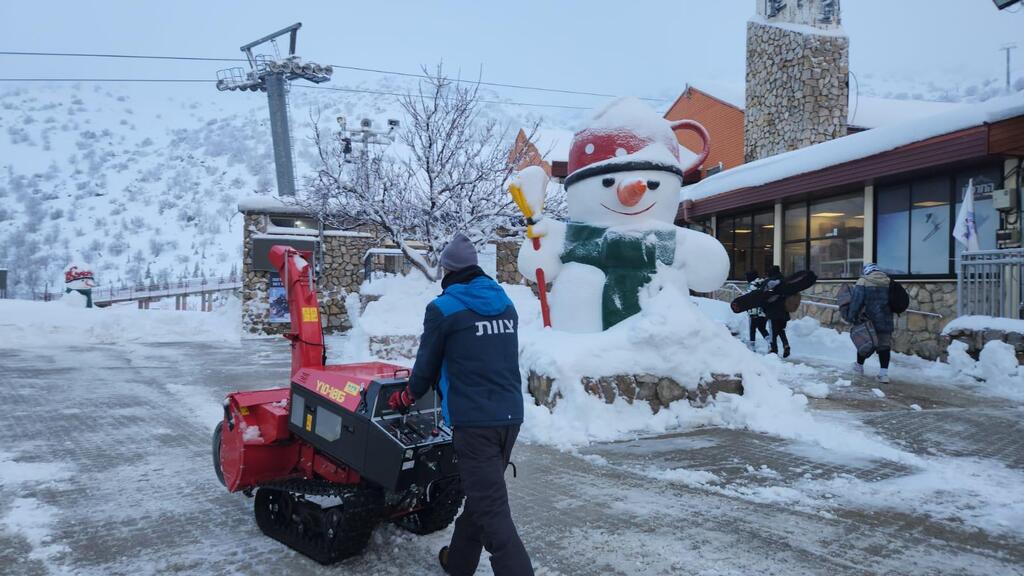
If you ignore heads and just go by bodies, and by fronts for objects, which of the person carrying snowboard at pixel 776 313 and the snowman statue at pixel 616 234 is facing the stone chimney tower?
the person carrying snowboard

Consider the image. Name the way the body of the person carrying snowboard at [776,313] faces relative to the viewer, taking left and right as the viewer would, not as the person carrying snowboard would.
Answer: facing away from the viewer

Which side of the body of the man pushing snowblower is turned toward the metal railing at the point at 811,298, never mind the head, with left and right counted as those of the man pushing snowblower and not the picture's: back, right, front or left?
right

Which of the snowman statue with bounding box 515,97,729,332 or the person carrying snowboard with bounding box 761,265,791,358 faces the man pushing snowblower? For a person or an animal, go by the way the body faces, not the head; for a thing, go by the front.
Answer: the snowman statue

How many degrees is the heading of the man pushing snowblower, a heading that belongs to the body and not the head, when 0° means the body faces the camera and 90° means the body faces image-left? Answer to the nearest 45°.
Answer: approximately 135°

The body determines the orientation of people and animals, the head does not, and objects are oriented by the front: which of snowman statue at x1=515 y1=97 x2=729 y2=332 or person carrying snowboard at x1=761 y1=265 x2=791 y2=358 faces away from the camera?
the person carrying snowboard

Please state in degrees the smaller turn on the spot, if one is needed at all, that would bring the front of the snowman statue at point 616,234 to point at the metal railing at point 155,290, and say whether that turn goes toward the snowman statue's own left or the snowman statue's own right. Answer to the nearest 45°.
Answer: approximately 135° to the snowman statue's own right

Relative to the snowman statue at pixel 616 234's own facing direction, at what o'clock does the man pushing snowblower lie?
The man pushing snowblower is roughly at 12 o'clock from the snowman statue.

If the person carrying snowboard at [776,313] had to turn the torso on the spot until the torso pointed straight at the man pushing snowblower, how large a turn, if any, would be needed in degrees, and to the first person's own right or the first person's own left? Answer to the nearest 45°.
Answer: approximately 180°

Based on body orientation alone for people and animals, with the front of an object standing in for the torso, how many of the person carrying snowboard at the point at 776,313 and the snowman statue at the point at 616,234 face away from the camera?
1

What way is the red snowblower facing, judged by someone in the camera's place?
facing away from the viewer and to the left of the viewer

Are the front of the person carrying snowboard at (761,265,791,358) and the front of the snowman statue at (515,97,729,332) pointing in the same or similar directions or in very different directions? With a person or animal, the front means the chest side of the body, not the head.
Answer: very different directions

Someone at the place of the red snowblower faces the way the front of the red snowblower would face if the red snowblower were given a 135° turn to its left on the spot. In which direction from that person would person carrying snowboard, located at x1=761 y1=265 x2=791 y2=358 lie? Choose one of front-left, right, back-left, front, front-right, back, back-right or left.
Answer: back-left

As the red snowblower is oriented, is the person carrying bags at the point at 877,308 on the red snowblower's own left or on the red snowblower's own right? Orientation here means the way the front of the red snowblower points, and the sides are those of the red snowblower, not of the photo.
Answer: on the red snowblower's own right
